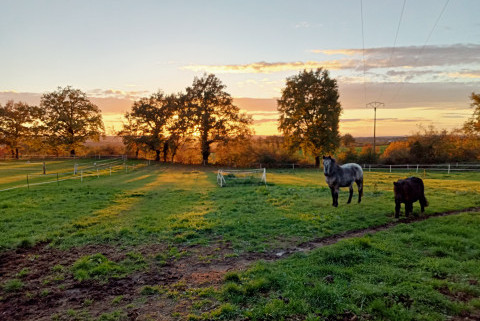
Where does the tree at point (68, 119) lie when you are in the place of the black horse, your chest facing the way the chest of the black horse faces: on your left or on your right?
on your right

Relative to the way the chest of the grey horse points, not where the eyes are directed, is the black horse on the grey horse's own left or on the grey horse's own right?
on the grey horse's own left

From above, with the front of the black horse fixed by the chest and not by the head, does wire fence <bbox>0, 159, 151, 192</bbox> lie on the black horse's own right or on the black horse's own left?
on the black horse's own right

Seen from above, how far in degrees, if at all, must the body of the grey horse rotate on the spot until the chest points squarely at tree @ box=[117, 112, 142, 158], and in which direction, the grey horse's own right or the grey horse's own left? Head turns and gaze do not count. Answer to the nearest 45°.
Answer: approximately 90° to the grey horse's own right

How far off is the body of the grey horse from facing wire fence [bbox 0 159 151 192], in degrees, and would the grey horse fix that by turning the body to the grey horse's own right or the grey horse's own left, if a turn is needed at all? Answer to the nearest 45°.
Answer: approximately 45° to the grey horse's own right

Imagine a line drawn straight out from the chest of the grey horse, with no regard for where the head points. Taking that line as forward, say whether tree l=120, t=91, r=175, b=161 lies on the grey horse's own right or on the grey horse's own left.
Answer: on the grey horse's own right

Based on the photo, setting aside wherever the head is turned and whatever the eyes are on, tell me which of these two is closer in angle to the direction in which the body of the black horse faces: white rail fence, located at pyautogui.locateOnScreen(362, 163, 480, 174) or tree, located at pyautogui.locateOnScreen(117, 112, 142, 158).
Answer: the tree

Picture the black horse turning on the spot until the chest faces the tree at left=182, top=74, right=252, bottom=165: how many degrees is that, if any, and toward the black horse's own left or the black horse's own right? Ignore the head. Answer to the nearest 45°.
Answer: approximately 90° to the black horse's own right

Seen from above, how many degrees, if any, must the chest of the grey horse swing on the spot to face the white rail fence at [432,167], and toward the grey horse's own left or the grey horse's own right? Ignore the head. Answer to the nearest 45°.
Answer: approximately 135° to the grey horse's own right

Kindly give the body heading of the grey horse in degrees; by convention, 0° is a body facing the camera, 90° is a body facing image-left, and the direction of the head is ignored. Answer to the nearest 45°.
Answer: approximately 45°

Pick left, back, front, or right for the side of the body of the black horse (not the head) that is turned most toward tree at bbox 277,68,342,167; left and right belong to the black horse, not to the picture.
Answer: right
